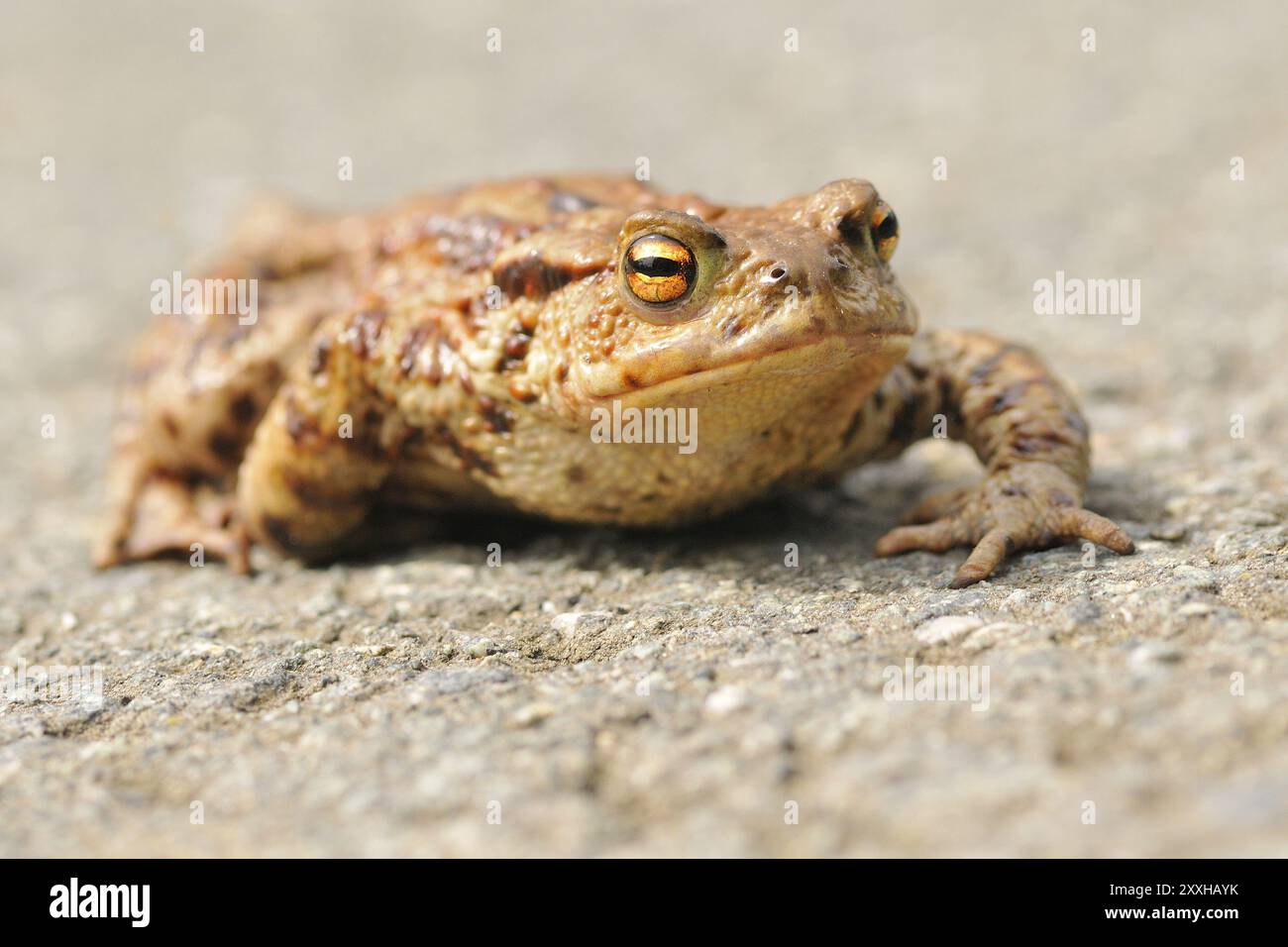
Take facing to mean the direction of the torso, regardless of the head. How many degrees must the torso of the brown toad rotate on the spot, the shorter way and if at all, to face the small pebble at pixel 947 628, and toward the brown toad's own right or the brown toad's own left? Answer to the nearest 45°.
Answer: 0° — it already faces it

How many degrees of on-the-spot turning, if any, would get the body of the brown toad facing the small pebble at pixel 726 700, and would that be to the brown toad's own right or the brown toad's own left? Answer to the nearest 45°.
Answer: approximately 45° to the brown toad's own right

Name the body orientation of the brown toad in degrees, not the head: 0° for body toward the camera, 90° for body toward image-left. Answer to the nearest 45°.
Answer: approximately 315°
